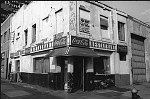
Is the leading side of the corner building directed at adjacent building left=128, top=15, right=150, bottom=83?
no

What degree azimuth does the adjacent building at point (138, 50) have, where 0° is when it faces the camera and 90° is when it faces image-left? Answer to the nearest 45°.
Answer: approximately 315°

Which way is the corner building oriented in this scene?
toward the camera

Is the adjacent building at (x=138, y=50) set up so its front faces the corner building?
no

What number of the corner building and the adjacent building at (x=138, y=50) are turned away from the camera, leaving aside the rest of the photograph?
0
